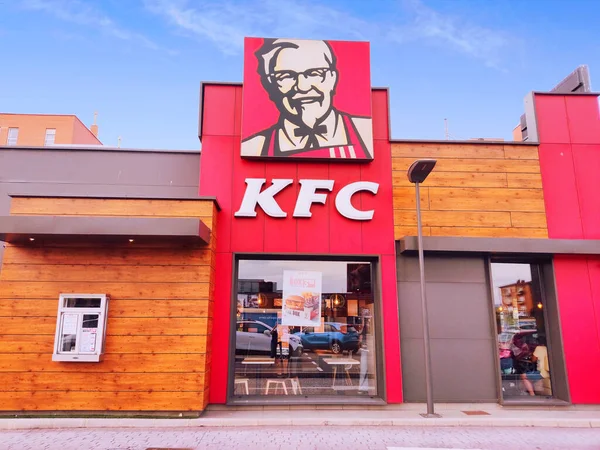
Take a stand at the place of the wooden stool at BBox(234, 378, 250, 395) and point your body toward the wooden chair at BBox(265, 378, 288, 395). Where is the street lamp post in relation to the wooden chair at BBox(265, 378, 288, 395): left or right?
right

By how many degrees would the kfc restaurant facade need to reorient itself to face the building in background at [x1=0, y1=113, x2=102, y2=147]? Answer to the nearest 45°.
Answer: approximately 135° to its right

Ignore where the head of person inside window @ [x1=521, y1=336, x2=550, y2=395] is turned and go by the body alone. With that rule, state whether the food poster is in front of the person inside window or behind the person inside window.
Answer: in front

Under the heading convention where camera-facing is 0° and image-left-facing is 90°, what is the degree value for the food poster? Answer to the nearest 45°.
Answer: approximately 0°

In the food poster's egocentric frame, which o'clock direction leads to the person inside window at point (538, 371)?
The person inside window is roughly at 9 o'clock from the food poster.

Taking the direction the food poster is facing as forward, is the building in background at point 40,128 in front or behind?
behind
